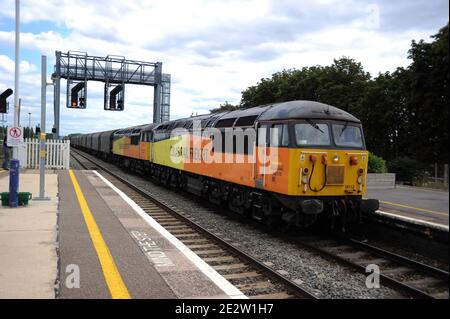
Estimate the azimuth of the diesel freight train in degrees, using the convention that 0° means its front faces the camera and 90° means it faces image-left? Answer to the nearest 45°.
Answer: approximately 315°

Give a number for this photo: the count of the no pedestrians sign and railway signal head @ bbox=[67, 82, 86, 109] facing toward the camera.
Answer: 2

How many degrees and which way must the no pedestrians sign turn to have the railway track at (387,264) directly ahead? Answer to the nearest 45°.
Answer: approximately 45° to its left

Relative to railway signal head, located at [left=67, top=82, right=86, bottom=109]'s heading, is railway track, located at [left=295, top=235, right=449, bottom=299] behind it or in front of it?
in front

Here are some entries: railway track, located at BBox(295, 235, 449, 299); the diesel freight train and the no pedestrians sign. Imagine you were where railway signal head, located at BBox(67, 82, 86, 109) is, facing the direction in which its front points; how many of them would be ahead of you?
3

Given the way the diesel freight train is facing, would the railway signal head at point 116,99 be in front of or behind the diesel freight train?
behind

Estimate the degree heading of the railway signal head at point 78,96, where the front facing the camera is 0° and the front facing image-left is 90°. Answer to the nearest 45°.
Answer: approximately 0°

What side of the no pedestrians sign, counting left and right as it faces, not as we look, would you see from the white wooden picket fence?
back

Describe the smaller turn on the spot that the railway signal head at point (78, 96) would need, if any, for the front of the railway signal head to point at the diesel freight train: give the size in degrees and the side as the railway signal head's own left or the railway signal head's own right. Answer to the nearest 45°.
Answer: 0° — it already faces it
